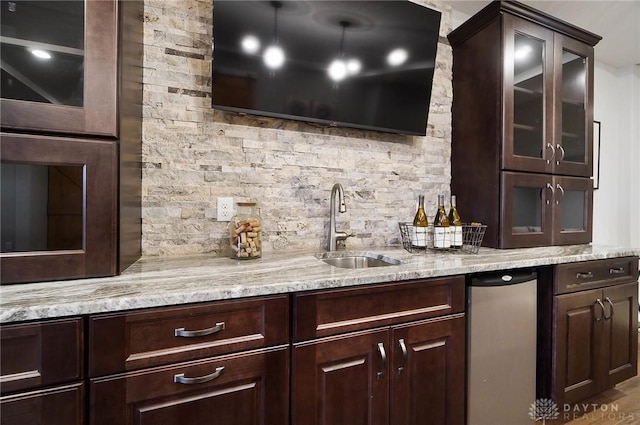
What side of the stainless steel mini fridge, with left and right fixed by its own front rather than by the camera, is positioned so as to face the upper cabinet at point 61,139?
right

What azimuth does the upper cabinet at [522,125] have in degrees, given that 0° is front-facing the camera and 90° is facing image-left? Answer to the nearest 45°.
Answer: approximately 315°

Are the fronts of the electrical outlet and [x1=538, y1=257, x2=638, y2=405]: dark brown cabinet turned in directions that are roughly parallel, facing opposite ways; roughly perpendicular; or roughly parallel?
roughly parallel

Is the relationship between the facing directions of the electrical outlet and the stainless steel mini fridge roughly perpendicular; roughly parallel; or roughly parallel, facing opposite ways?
roughly parallel

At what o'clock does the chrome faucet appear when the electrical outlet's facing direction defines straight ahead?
The chrome faucet is roughly at 9 o'clock from the electrical outlet.

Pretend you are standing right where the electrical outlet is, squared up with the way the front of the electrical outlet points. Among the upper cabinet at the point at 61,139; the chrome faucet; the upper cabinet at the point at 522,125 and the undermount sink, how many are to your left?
3

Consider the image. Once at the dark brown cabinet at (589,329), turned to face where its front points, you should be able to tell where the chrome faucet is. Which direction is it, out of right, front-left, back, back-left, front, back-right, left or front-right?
right

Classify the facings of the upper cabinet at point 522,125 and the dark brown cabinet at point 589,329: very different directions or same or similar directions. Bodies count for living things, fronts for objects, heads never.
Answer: same or similar directions

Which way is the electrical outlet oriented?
toward the camera

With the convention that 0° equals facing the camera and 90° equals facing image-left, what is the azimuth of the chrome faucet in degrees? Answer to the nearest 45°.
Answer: approximately 315°

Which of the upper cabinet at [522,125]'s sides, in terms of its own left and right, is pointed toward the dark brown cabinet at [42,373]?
right

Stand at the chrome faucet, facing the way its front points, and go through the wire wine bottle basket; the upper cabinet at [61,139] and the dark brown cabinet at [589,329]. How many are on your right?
1

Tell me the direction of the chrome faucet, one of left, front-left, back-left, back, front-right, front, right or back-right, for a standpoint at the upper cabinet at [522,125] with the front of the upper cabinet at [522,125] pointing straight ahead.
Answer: right

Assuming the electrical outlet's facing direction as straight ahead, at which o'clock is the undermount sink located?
The undermount sink is roughly at 9 o'clock from the electrical outlet.

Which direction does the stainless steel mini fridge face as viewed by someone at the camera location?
facing the viewer and to the right of the viewer

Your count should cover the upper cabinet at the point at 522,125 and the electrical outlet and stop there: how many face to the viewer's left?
0

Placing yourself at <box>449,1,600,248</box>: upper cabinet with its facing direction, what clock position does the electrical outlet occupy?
The electrical outlet is roughly at 3 o'clock from the upper cabinet.
